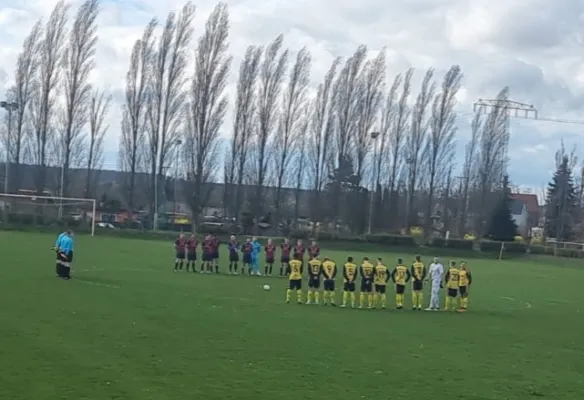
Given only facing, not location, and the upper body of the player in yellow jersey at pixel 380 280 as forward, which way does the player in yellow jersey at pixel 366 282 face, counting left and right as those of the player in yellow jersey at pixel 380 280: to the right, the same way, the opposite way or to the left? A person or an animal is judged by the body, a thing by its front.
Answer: the same way

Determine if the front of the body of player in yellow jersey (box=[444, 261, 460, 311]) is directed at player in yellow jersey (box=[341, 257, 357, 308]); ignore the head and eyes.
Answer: no

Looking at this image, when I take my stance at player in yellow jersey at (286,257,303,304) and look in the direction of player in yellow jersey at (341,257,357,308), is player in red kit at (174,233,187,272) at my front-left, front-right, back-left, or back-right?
back-left

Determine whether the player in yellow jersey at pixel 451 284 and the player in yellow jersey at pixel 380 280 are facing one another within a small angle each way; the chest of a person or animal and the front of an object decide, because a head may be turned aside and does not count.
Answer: no

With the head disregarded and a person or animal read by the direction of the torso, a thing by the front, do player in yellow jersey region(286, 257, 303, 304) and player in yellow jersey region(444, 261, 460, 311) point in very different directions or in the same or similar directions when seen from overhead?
same or similar directions
